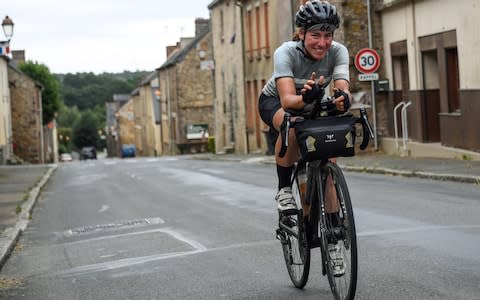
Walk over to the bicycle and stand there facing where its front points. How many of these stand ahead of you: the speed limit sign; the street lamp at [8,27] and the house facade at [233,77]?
0

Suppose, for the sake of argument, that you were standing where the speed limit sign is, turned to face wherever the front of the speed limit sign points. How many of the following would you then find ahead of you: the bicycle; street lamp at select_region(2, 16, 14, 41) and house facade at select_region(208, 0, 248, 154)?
1

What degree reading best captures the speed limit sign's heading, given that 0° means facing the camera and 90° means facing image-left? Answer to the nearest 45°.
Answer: approximately 0°

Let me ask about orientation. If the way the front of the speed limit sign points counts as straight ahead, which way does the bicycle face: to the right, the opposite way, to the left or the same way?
the same way

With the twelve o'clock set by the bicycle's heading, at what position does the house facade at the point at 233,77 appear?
The house facade is roughly at 6 o'clock from the bicycle.

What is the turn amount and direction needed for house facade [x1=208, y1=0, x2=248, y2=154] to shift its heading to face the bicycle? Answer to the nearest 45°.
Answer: approximately 45° to its left

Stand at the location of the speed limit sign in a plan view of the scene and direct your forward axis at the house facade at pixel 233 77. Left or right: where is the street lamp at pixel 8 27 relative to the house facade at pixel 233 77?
left

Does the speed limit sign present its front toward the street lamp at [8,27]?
no

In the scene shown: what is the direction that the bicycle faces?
toward the camera

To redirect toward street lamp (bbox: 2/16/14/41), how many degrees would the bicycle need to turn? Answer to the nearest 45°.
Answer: approximately 180°

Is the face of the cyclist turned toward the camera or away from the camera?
toward the camera

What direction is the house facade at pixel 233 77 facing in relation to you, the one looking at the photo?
facing the viewer and to the left of the viewer

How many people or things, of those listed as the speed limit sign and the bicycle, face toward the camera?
2

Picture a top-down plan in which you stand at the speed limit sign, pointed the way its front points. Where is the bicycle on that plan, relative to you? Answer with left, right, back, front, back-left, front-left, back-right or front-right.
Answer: front
